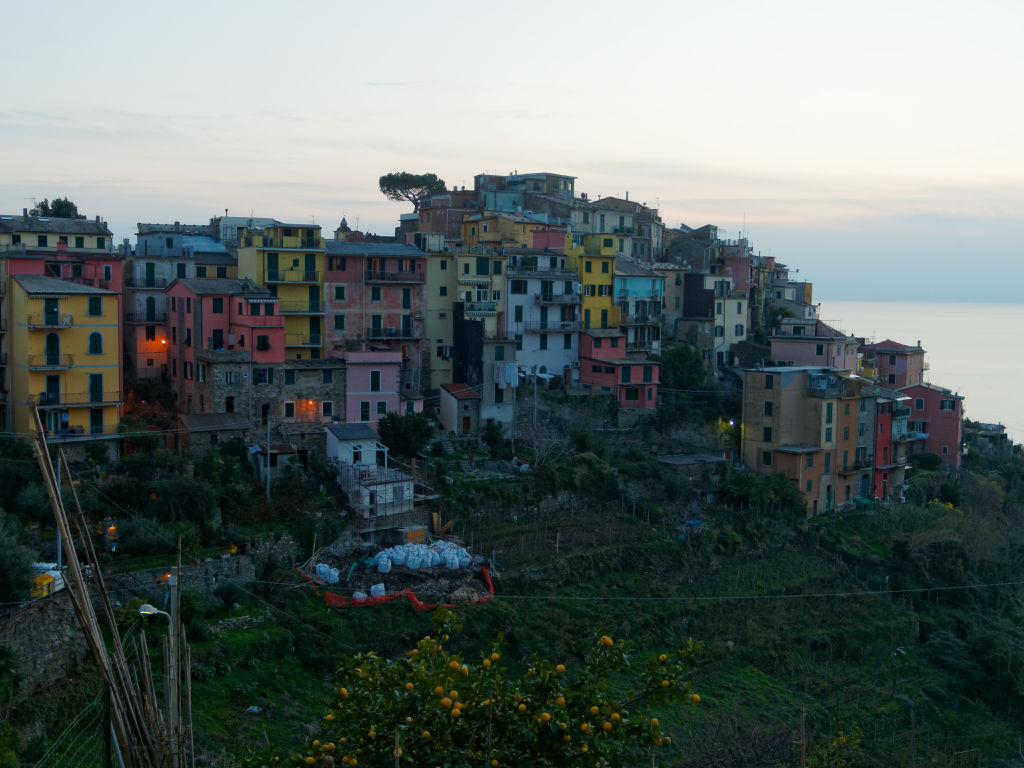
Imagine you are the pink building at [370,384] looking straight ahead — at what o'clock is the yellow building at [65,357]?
The yellow building is roughly at 2 o'clock from the pink building.

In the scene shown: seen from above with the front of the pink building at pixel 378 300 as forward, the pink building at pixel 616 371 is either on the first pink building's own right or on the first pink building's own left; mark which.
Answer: on the first pink building's own left

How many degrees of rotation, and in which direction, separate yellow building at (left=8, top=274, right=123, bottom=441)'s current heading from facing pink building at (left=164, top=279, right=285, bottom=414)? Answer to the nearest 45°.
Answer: approximately 135° to its left

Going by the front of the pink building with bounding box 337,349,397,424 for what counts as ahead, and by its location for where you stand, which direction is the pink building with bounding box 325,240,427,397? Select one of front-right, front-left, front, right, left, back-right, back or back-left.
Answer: back

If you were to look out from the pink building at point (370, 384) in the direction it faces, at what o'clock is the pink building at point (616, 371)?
the pink building at point (616, 371) is roughly at 8 o'clock from the pink building at point (370, 384).

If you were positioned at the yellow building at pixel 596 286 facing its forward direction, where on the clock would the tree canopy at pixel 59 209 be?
The tree canopy is roughly at 3 o'clock from the yellow building.

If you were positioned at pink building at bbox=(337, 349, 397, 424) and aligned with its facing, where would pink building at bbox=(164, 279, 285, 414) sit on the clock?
pink building at bbox=(164, 279, 285, 414) is roughly at 3 o'clock from pink building at bbox=(337, 349, 397, 424).

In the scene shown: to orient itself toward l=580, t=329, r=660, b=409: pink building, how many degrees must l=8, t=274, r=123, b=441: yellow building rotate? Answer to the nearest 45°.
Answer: approximately 90° to its left

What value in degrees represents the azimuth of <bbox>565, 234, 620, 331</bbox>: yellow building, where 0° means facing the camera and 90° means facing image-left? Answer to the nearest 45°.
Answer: approximately 0°

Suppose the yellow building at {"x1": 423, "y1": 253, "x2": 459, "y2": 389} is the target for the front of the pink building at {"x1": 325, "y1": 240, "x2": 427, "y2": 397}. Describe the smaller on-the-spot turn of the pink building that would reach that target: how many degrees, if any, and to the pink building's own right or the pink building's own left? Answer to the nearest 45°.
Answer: approximately 135° to the pink building's own left
